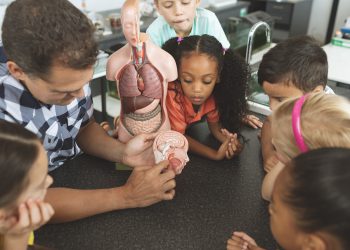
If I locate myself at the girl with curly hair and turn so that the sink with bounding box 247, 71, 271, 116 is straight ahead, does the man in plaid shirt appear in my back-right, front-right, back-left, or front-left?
back-left

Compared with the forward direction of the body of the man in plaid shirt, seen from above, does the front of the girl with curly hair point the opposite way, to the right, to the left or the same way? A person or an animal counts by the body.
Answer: to the right

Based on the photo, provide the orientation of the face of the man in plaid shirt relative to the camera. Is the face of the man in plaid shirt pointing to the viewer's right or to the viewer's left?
to the viewer's right

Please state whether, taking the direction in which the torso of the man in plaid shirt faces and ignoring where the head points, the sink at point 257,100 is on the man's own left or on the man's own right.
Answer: on the man's own left

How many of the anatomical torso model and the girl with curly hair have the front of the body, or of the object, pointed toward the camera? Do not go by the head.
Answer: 2

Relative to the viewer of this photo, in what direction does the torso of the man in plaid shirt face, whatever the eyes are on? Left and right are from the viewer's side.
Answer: facing the viewer and to the right of the viewer

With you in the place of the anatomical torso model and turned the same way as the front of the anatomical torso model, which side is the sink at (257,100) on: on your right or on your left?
on your left

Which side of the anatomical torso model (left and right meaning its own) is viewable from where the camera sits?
front
